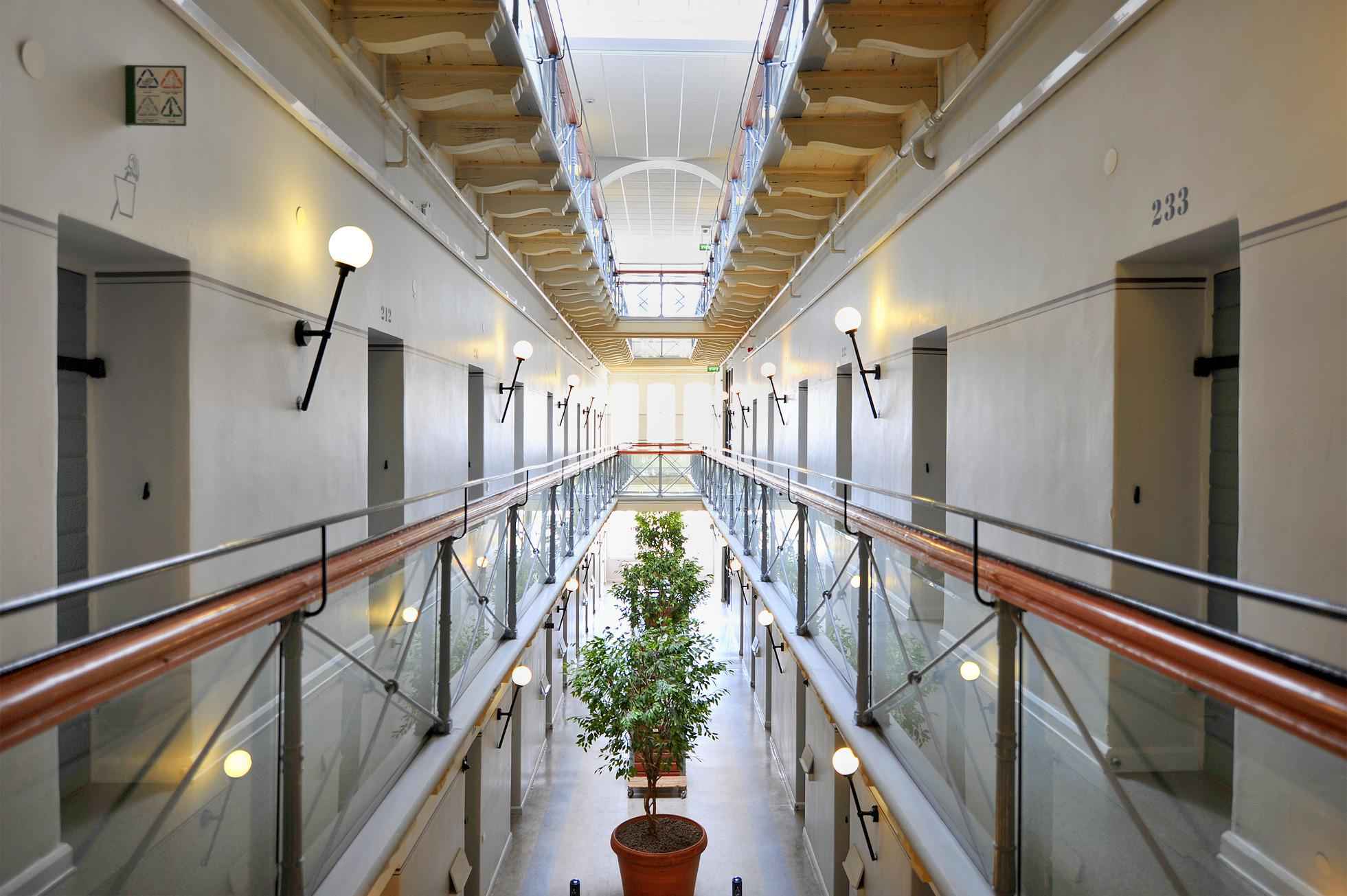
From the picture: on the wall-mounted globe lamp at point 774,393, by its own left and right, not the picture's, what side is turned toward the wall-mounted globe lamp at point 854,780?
left

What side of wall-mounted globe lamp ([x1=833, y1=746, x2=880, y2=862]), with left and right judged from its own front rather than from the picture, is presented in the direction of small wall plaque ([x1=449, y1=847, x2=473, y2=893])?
front

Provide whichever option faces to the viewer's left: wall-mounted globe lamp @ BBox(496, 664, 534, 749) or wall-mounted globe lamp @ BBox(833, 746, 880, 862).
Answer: wall-mounted globe lamp @ BBox(833, 746, 880, 862)

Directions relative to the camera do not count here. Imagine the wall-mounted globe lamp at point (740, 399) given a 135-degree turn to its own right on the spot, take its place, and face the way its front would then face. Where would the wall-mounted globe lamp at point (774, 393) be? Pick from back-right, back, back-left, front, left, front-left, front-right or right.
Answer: back-right

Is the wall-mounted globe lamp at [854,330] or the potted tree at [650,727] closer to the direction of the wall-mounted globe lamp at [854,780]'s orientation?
the potted tree

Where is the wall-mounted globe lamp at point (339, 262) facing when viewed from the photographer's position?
facing to the right of the viewer

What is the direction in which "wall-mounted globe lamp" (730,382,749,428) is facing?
to the viewer's left

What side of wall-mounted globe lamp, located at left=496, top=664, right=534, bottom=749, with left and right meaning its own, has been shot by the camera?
right

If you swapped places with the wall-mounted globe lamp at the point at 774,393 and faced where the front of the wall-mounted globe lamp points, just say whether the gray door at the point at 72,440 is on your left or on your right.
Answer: on your left

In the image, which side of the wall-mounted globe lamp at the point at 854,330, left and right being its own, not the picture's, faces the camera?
left

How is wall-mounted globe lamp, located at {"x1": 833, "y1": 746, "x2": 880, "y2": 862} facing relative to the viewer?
to the viewer's left

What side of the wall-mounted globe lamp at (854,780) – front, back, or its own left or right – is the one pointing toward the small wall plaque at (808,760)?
right

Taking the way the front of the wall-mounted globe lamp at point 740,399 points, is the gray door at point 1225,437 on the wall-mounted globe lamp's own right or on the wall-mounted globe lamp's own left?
on the wall-mounted globe lamp's own left

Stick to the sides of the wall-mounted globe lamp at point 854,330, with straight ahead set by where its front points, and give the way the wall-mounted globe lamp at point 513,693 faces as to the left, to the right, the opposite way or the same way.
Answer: the opposite way

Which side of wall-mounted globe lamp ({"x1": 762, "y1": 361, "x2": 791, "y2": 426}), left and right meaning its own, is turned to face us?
left
